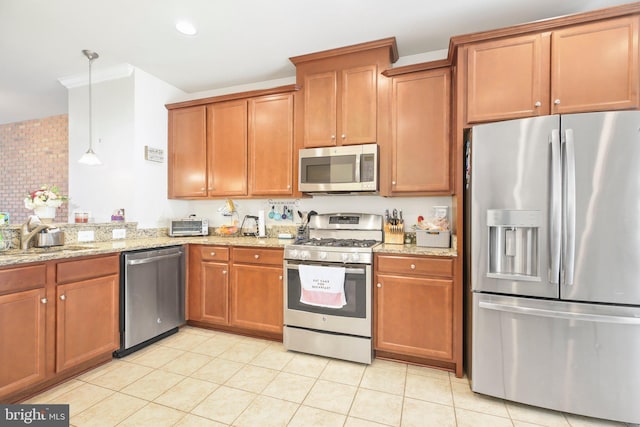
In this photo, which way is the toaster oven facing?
toward the camera

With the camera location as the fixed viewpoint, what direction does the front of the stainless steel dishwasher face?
facing the viewer and to the right of the viewer

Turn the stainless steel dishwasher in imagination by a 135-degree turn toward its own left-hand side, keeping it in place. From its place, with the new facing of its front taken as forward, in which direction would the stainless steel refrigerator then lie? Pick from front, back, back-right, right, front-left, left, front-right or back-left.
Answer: back-right

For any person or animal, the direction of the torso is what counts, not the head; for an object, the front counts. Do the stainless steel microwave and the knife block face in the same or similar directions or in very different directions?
same or similar directions

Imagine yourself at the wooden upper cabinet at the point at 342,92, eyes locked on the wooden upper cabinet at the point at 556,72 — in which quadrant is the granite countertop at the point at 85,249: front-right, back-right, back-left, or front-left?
back-right

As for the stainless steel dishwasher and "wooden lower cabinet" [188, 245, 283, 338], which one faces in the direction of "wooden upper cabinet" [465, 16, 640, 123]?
the stainless steel dishwasher

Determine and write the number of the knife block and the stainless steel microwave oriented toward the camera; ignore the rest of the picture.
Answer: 2

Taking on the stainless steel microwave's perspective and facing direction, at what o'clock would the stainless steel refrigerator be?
The stainless steel refrigerator is roughly at 10 o'clock from the stainless steel microwave.

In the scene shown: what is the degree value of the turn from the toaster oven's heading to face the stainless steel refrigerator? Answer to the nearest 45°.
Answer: approximately 45° to its left

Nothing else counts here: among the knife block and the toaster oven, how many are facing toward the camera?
2

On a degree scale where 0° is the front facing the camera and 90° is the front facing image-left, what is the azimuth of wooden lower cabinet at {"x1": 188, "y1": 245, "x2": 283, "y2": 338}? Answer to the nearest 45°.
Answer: approximately 45°

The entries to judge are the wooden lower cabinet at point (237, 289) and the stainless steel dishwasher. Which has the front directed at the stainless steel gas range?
the stainless steel dishwasher

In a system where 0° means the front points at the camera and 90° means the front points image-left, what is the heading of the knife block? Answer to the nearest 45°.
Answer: approximately 0°

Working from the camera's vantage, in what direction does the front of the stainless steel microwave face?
facing the viewer
